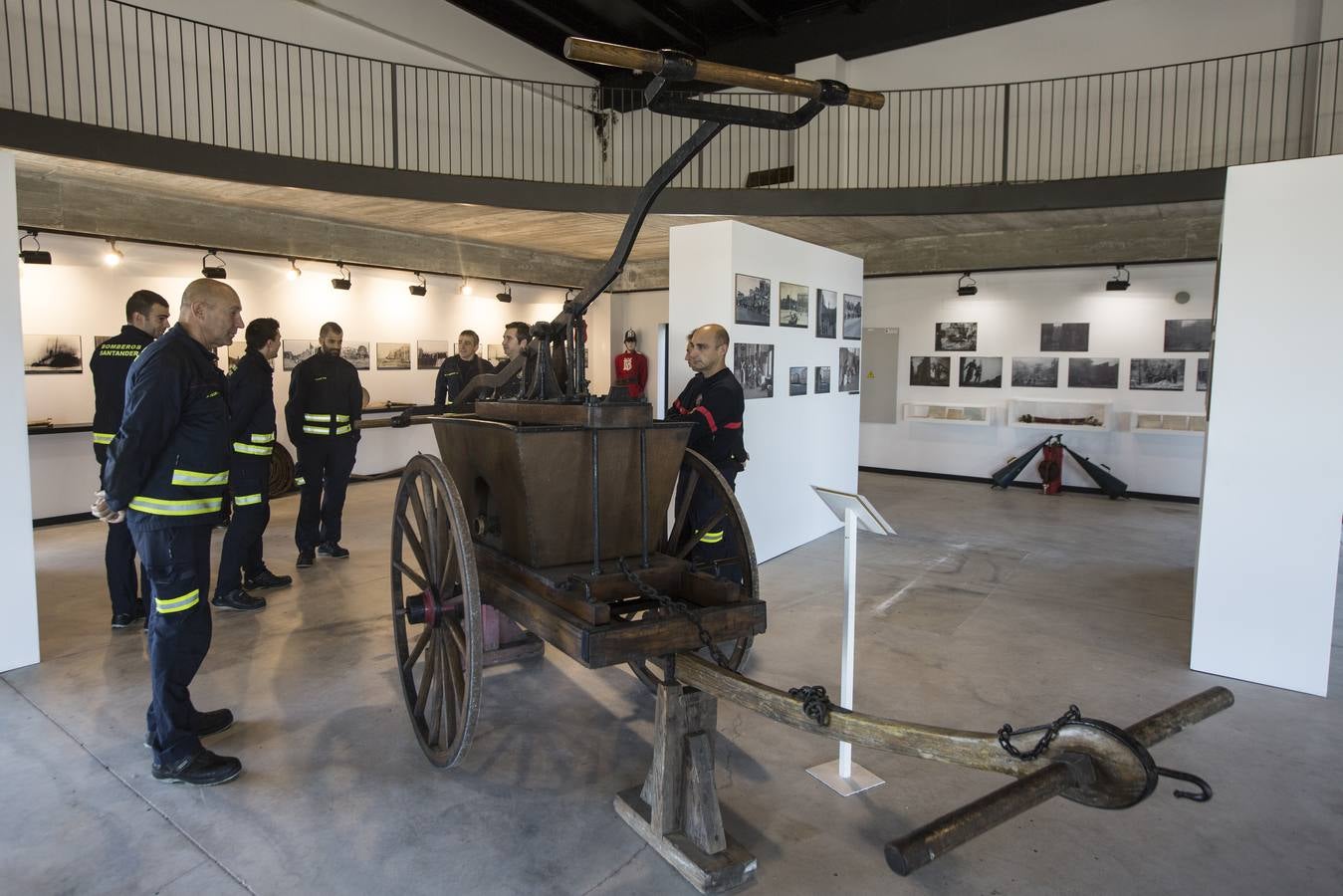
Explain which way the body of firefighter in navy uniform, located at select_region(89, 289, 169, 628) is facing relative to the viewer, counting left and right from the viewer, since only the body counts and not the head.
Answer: facing away from the viewer and to the right of the viewer

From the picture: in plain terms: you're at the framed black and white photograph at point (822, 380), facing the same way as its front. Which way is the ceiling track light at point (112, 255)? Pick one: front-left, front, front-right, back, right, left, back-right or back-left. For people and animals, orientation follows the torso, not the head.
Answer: back-right

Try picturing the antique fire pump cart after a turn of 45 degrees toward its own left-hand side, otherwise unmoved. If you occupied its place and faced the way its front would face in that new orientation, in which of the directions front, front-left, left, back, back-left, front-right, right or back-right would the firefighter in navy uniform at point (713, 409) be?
left

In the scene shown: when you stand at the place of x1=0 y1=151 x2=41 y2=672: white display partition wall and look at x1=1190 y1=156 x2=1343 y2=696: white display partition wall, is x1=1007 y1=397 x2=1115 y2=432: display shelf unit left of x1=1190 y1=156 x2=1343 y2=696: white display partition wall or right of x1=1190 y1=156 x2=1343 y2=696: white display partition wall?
left

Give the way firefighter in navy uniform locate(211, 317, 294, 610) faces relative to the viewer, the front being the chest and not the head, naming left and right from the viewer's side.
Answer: facing to the right of the viewer

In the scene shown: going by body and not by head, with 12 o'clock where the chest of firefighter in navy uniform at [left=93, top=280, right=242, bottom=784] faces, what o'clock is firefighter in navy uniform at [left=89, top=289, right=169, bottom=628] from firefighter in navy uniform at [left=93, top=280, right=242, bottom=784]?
firefighter in navy uniform at [left=89, top=289, right=169, bottom=628] is roughly at 9 o'clock from firefighter in navy uniform at [left=93, top=280, right=242, bottom=784].

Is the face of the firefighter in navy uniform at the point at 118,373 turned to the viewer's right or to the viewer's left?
to the viewer's right

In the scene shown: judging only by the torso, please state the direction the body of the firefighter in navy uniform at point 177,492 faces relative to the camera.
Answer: to the viewer's right

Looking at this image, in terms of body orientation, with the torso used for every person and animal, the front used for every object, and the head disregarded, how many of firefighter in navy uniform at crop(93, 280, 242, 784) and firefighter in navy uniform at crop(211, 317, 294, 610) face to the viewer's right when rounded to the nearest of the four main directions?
2

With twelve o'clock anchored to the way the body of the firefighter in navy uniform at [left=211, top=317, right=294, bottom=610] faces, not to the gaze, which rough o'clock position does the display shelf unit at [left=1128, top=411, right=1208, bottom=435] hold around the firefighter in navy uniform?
The display shelf unit is roughly at 12 o'clock from the firefighter in navy uniform.

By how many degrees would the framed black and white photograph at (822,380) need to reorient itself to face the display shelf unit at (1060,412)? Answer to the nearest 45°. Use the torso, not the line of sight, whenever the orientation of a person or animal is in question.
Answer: approximately 90° to its left

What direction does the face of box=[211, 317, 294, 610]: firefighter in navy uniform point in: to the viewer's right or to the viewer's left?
to the viewer's right
